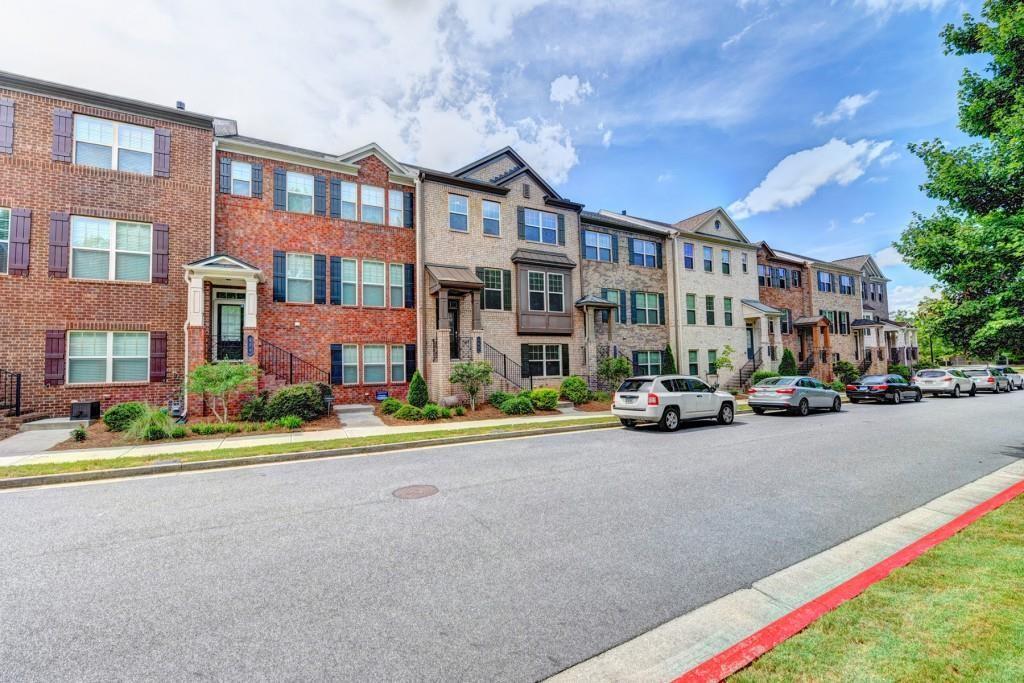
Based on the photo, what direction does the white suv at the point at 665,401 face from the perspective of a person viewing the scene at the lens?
facing away from the viewer and to the right of the viewer

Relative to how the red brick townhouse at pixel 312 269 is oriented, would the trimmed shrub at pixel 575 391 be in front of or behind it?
in front

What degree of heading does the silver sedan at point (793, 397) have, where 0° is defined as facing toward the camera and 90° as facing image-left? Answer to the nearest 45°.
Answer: approximately 225°

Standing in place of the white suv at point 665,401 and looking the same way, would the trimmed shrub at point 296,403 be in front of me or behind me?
behind

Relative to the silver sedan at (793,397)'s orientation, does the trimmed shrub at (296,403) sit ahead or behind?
behind

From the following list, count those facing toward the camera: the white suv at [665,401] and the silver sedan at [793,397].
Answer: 0

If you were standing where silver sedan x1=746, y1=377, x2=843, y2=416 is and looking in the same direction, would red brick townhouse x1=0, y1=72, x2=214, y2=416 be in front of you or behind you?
behind
